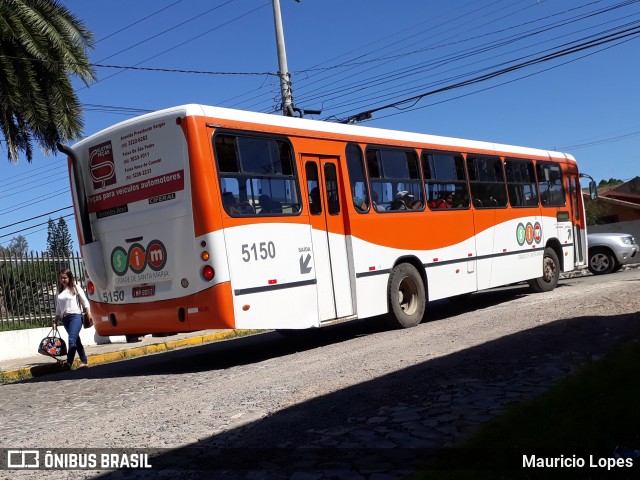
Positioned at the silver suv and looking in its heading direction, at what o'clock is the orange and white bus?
The orange and white bus is roughly at 2 o'clock from the silver suv.

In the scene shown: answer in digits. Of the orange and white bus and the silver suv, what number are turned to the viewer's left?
0

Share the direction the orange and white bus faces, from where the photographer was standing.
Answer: facing away from the viewer and to the right of the viewer

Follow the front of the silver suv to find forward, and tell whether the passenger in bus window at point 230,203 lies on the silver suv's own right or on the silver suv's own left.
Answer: on the silver suv's own right

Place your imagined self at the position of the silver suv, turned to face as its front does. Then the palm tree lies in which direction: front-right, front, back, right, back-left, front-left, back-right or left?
right

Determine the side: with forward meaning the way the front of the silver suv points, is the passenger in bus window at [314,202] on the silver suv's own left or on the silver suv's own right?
on the silver suv's own right

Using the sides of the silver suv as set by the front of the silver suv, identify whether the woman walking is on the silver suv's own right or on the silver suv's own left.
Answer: on the silver suv's own right

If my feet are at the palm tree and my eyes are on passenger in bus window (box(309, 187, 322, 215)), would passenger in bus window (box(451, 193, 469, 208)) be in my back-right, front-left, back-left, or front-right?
front-left
